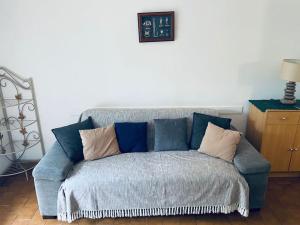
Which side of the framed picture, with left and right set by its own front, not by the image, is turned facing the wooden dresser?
left

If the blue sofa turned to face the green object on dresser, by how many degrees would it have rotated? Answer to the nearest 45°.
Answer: approximately 90° to its left

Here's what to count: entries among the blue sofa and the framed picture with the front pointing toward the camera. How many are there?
2

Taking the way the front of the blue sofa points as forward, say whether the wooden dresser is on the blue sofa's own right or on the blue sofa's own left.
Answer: on the blue sofa's own left

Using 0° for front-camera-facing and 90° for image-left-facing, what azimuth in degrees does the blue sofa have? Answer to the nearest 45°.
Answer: approximately 0°

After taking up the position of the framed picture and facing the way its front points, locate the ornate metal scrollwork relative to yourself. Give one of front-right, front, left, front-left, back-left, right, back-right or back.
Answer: right
